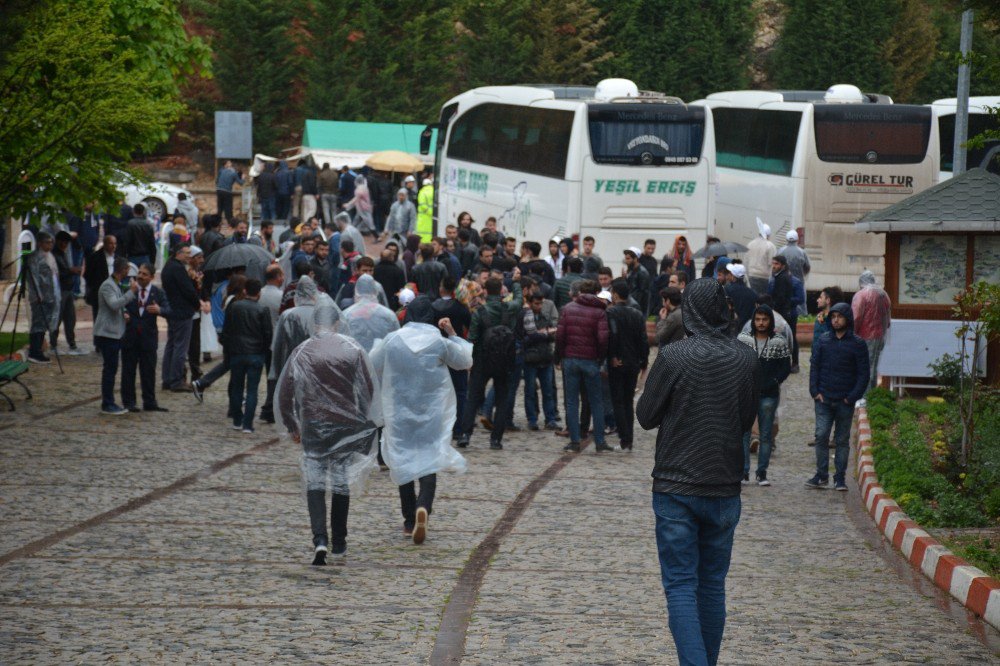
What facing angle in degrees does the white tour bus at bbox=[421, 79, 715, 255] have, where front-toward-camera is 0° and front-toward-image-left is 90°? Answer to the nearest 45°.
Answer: approximately 135°

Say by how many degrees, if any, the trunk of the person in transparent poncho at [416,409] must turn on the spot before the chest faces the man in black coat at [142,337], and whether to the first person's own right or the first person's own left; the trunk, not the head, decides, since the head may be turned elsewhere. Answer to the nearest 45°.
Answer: approximately 45° to the first person's own left

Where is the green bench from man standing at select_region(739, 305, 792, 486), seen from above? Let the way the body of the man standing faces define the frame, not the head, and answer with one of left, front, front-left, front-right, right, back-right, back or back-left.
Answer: right

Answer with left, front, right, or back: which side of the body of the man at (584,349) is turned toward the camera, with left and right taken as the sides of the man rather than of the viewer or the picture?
back

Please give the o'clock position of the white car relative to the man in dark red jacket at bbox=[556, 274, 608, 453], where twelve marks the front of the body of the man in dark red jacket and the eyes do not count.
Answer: The white car is roughly at 11 o'clock from the man in dark red jacket.

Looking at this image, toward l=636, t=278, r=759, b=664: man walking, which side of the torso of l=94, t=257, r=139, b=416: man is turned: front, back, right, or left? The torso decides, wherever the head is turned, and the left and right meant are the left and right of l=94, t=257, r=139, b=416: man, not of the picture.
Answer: right

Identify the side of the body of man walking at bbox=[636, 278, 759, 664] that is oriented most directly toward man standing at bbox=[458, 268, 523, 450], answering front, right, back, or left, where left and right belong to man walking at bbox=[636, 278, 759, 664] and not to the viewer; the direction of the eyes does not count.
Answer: front

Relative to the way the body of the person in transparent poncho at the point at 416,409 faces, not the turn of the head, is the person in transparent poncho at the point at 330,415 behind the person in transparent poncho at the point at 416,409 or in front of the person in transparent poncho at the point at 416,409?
behind

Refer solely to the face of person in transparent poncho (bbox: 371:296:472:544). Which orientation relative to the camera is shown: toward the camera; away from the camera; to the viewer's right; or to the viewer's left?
away from the camera

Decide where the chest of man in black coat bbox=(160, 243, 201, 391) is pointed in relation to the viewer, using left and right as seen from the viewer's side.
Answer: facing to the right of the viewer

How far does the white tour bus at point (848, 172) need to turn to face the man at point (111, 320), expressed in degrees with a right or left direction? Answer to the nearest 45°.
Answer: approximately 90° to its left

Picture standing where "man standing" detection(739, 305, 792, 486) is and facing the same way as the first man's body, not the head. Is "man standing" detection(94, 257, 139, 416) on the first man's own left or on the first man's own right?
on the first man's own right

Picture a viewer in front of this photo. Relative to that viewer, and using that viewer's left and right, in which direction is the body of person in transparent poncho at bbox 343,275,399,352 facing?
facing away from the viewer

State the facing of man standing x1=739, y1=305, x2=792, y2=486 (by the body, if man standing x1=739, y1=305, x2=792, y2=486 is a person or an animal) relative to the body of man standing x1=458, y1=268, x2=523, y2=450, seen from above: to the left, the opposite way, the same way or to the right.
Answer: the opposite way
